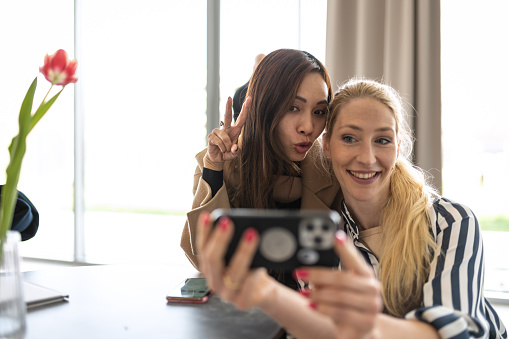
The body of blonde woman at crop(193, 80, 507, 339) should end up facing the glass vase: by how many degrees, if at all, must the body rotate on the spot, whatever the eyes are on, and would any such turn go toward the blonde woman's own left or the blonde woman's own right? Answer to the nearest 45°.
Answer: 0° — they already face it

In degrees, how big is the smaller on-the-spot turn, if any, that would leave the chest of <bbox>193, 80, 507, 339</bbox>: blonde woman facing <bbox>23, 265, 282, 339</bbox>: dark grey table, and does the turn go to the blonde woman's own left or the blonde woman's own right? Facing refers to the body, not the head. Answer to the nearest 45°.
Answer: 0° — they already face it

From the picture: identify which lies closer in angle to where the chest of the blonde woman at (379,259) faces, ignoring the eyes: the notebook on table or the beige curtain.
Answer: the notebook on table

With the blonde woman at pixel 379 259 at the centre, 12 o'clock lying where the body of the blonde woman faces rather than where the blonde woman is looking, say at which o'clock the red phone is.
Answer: The red phone is roughly at 1 o'clock from the blonde woman.

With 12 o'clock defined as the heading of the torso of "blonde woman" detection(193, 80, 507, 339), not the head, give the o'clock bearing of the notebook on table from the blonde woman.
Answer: The notebook on table is roughly at 1 o'clock from the blonde woman.

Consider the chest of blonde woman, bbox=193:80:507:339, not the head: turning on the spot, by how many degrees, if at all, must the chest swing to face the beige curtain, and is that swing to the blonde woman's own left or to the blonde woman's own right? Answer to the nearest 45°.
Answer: approximately 135° to the blonde woman's own right

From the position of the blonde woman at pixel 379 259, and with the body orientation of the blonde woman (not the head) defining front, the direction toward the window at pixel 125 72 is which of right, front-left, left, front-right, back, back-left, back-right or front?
right

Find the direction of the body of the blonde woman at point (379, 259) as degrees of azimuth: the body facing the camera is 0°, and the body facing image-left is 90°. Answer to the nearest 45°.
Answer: approximately 45°

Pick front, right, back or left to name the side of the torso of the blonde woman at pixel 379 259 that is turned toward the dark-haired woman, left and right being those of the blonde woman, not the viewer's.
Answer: right
